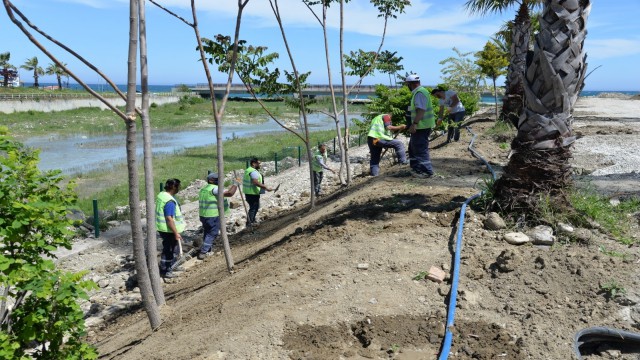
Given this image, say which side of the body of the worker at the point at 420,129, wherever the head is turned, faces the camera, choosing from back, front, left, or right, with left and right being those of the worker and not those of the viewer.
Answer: left

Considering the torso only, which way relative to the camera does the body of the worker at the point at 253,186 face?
to the viewer's right

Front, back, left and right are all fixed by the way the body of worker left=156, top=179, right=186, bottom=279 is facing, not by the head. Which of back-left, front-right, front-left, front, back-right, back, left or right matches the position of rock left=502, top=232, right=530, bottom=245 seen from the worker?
front-right

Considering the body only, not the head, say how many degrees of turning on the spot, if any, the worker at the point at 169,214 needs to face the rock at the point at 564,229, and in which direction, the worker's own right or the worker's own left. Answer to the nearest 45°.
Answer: approximately 45° to the worker's own right

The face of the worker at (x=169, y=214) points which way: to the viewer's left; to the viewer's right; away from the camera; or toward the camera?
to the viewer's right

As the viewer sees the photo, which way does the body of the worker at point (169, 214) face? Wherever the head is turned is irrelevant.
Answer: to the viewer's right

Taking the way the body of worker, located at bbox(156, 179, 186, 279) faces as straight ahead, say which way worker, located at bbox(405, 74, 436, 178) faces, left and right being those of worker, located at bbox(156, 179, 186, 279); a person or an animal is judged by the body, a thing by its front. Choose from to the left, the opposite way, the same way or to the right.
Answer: the opposite way

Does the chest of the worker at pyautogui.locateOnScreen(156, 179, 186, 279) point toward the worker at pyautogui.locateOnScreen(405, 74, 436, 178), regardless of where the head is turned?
yes

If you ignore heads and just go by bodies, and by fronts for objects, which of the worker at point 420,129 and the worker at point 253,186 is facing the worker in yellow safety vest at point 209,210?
the worker at point 420,129

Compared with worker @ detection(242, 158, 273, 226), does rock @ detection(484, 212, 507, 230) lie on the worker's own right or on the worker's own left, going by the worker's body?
on the worker's own right

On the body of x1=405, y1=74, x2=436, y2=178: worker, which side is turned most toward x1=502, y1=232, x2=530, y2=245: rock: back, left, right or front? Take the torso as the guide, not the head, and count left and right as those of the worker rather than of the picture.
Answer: left

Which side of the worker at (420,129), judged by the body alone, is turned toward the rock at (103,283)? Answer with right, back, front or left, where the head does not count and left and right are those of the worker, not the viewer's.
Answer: front

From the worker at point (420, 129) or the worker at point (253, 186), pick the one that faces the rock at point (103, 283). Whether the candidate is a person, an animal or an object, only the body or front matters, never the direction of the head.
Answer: the worker at point (420, 129)
